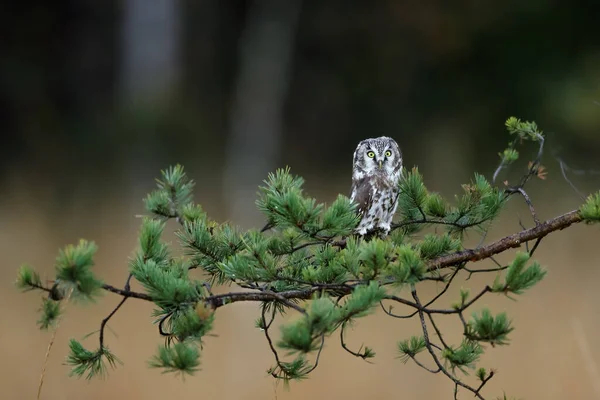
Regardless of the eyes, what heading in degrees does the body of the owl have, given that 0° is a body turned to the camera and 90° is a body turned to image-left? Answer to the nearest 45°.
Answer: approximately 315°
